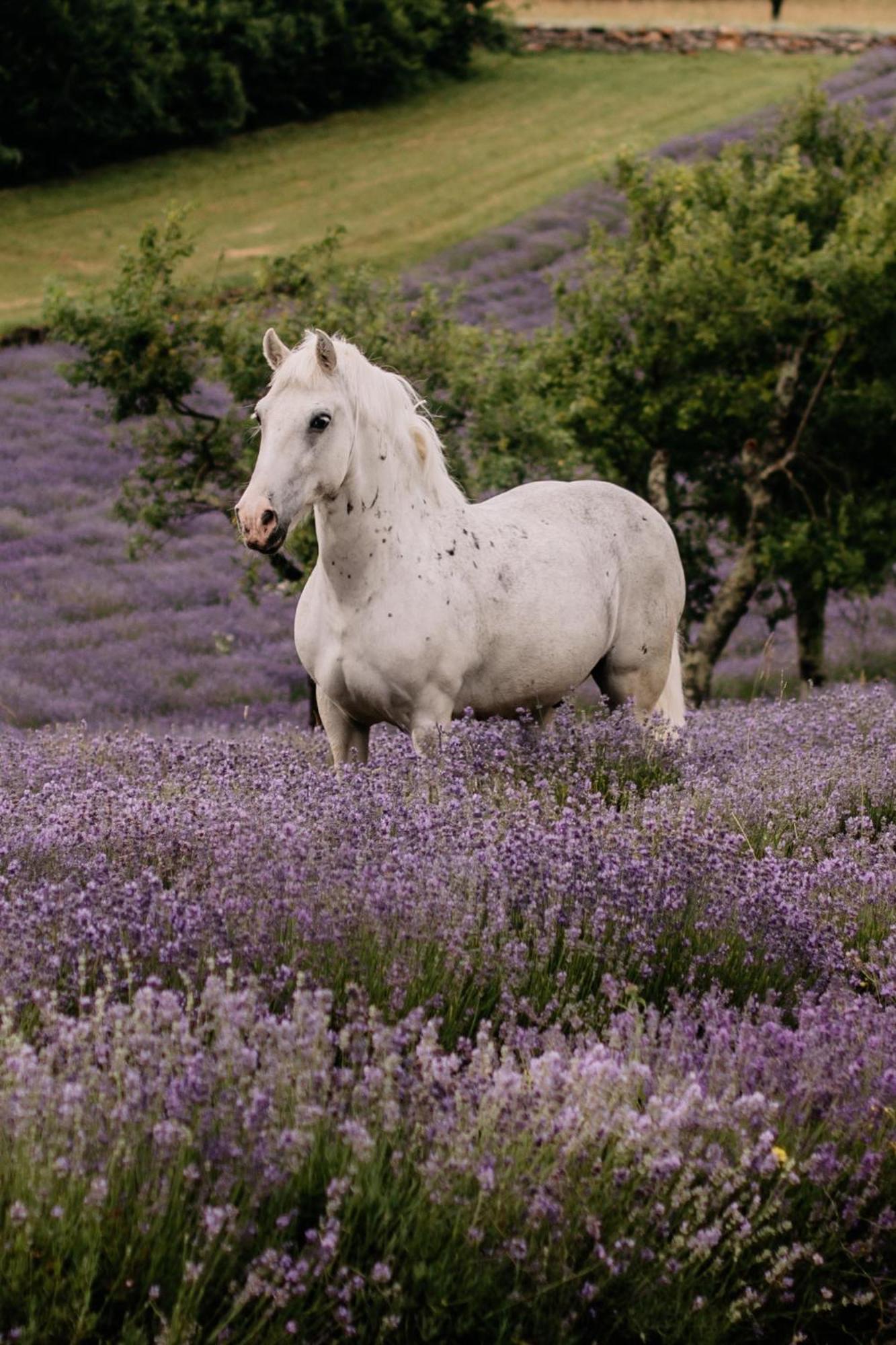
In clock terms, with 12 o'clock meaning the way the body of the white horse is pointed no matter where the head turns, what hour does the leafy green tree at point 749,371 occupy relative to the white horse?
The leafy green tree is roughly at 5 o'clock from the white horse.

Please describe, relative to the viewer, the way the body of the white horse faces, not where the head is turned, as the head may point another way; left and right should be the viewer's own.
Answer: facing the viewer and to the left of the viewer
